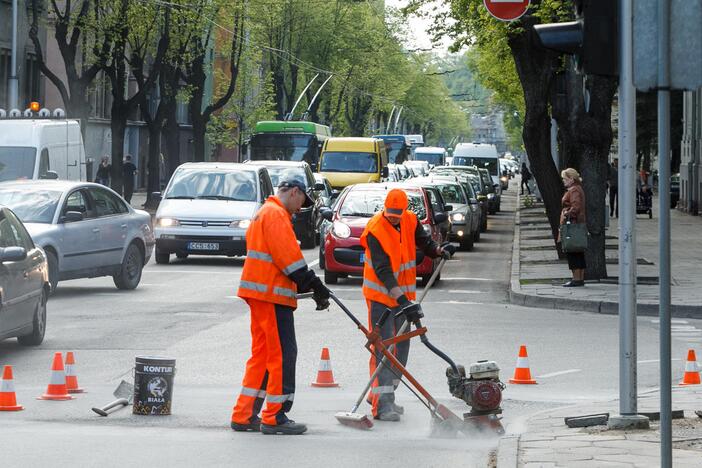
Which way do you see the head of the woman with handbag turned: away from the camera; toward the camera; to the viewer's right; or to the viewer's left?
to the viewer's left

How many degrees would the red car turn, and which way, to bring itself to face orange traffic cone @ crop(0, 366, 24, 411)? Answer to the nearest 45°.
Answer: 0° — it already faces it

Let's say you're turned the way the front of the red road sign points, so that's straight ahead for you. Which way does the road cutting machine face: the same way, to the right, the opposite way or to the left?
to the left

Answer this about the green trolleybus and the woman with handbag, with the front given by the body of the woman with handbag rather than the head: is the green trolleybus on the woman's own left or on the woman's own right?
on the woman's own right

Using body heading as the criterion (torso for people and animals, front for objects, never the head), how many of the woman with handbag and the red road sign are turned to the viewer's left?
1

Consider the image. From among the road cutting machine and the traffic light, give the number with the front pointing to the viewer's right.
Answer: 1

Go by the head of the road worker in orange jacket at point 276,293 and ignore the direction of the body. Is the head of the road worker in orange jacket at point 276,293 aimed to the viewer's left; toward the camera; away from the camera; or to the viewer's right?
to the viewer's right

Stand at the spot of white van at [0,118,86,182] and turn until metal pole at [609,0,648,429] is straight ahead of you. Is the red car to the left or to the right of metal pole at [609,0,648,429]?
left

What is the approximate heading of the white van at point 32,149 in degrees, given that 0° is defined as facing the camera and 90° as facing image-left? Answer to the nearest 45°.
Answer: approximately 45°
